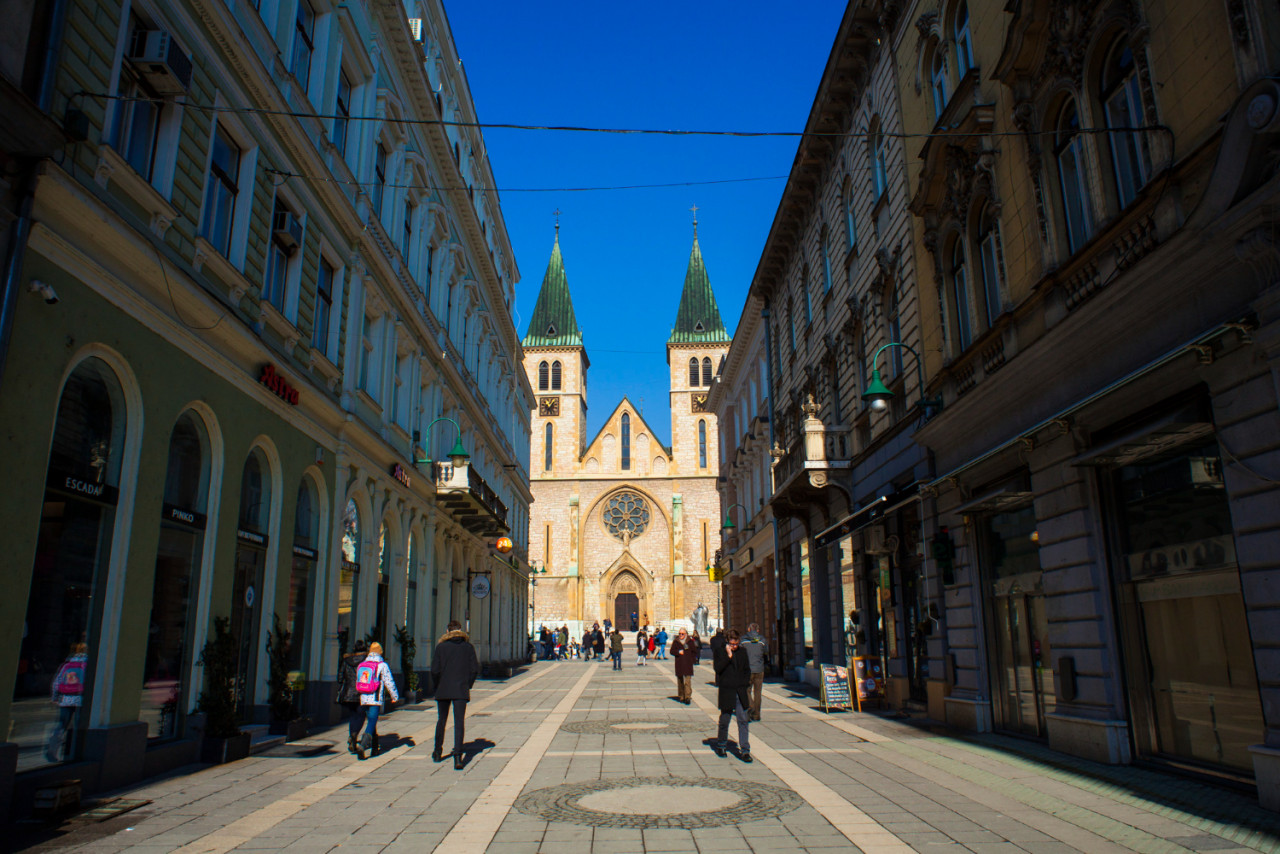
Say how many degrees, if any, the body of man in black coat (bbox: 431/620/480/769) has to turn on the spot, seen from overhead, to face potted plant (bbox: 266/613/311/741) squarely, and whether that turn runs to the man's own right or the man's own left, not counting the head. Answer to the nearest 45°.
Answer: approximately 45° to the man's own left

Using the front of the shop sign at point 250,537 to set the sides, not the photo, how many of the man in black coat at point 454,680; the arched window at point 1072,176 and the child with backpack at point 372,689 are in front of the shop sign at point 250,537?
3

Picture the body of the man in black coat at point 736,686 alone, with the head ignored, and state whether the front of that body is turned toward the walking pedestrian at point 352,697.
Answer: no

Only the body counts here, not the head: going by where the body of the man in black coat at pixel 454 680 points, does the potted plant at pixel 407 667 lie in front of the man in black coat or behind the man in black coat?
in front

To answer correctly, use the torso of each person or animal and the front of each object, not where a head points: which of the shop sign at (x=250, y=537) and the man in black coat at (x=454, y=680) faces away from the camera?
the man in black coat

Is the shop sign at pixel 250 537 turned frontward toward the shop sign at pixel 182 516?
no

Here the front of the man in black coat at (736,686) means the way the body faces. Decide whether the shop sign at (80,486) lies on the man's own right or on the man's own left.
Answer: on the man's own right

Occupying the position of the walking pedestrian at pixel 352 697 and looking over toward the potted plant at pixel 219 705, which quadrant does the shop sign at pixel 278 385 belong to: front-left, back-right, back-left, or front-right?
front-right

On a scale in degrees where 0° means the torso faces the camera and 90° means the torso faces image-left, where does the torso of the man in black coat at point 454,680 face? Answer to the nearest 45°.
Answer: approximately 180°

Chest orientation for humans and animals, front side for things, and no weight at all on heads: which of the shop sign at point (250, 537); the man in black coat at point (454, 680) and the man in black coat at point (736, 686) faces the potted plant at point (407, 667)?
the man in black coat at point (454, 680)

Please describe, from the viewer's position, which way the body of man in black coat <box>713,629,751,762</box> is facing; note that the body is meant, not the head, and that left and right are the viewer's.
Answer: facing the viewer

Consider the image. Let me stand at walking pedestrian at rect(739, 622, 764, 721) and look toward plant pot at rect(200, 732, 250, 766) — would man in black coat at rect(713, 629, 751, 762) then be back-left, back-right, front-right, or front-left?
front-left

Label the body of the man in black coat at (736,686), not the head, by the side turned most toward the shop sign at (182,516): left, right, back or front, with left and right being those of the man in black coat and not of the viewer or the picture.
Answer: right

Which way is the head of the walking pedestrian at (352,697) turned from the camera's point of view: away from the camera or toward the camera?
away from the camera

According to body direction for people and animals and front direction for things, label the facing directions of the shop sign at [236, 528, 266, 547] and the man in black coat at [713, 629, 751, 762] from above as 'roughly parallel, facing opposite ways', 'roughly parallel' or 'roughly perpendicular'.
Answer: roughly perpendicular

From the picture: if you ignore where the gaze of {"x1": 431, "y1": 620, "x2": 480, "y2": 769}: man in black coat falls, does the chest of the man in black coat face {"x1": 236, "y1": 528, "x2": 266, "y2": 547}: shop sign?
no

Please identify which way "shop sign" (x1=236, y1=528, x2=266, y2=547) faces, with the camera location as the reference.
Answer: facing the viewer and to the right of the viewer

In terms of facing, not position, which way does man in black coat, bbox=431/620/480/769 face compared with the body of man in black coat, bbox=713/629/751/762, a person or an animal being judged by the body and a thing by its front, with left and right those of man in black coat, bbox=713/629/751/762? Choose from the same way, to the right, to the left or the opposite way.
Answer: the opposite way
